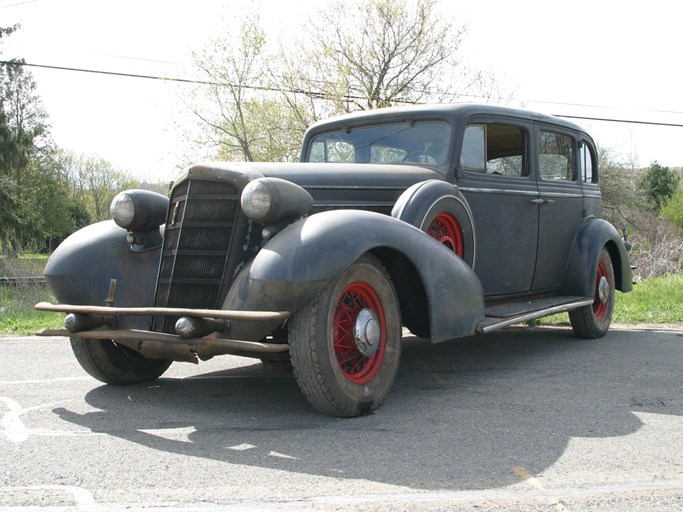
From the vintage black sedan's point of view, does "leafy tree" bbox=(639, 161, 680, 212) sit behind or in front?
behind

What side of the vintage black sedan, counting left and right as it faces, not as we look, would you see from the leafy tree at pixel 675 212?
back

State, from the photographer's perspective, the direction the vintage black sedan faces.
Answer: facing the viewer and to the left of the viewer

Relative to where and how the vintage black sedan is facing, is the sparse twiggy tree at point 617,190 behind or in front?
behind
